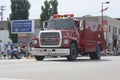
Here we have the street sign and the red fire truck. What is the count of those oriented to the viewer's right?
0

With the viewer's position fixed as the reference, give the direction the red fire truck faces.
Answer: facing the viewer and to the left of the viewer

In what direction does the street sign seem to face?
toward the camera

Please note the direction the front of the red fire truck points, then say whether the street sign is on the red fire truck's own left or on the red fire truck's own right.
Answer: on the red fire truck's own right
